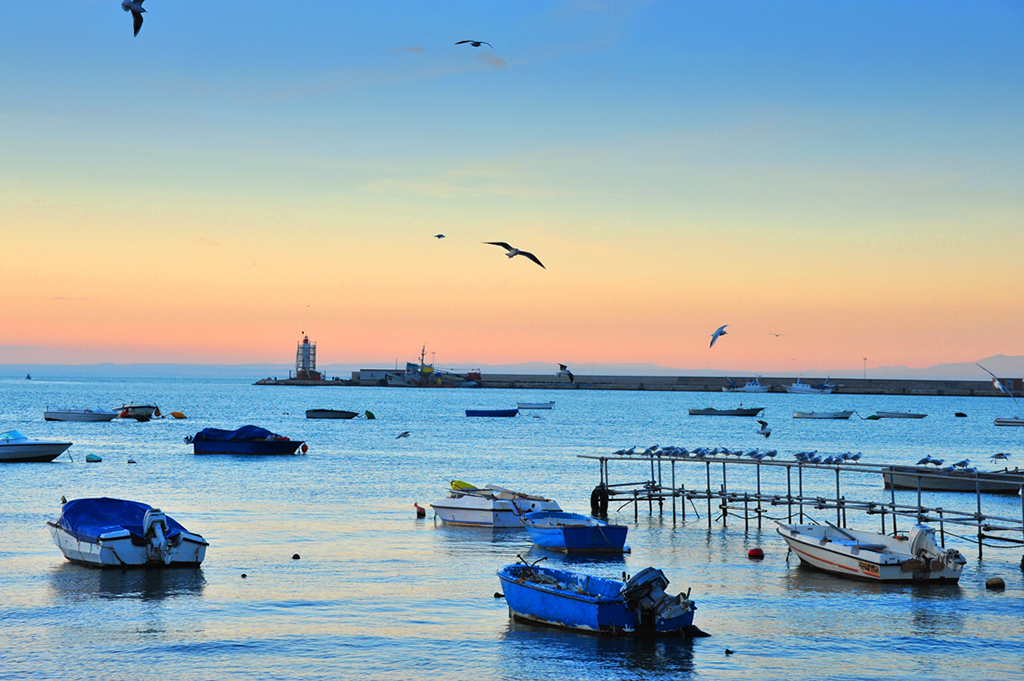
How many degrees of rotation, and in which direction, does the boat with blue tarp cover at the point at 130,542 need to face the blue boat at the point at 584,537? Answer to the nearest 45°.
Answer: approximately 135° to its right

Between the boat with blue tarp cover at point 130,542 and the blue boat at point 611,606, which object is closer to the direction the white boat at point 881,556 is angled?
the boat with blue tarp cover

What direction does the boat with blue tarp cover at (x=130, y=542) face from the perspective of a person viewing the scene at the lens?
facing away from the viewer and to the left of the viewer

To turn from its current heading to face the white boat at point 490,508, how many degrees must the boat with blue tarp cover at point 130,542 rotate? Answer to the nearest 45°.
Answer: approximately 90° to its right

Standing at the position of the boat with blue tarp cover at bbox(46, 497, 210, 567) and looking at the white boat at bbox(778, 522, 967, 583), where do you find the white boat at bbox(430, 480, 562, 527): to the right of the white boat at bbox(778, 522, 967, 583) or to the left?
left

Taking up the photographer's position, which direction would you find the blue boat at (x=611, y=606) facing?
facing away from the viewer and to the left of the viewer

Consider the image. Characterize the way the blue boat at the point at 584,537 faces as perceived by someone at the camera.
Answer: facing away from the viewer and to the left of the viewer

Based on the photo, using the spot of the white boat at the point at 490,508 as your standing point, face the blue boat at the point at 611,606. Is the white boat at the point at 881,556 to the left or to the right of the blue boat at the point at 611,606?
left
